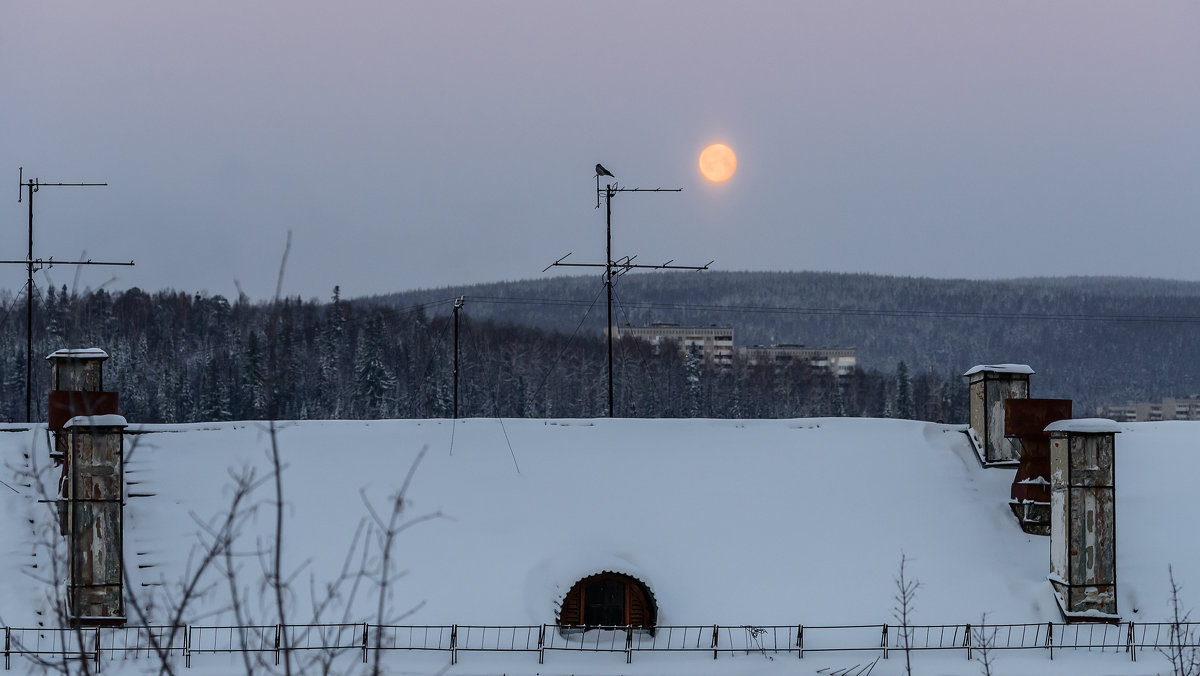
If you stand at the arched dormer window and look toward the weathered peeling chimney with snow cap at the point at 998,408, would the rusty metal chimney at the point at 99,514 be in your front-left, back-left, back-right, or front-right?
back-left

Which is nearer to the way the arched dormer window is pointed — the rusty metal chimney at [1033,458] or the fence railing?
the fence railing

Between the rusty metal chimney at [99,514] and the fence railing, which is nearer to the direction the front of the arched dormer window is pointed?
the fence railing

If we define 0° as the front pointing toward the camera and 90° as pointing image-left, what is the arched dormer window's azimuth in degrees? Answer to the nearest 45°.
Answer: approximately 0°

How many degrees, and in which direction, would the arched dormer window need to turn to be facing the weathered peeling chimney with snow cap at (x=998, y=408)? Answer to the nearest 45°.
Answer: approximately 135° to its left

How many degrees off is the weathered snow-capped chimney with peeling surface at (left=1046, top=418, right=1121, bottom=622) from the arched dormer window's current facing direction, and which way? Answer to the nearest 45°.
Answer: approximately 90° to its left

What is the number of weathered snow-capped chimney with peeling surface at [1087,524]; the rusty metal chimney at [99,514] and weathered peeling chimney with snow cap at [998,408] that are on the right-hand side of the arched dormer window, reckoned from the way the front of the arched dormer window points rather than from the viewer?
1

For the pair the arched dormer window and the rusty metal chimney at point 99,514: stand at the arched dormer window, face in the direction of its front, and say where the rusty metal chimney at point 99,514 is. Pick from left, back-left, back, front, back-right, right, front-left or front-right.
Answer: right

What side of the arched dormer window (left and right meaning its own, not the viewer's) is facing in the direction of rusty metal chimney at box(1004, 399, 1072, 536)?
left
